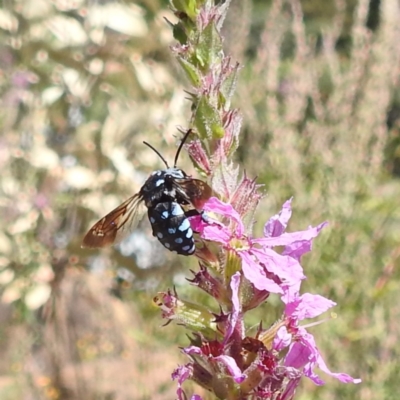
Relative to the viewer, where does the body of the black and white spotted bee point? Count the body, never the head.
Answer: away from the camera
